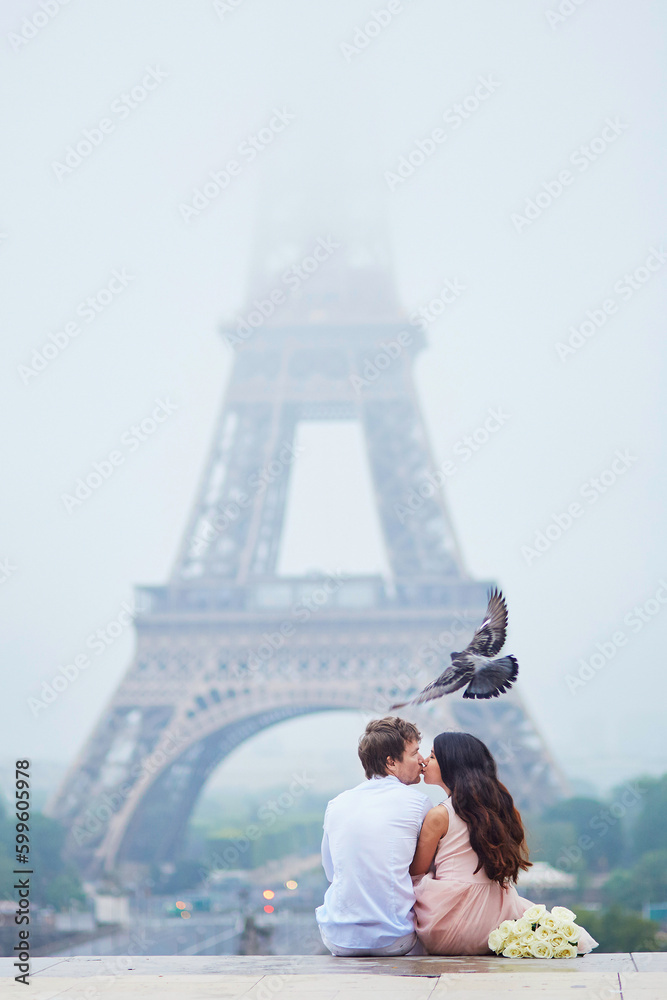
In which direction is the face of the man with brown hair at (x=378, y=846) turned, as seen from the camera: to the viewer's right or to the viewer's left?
to the viewer's right

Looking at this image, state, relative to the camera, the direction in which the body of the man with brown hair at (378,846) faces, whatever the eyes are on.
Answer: away from the camera

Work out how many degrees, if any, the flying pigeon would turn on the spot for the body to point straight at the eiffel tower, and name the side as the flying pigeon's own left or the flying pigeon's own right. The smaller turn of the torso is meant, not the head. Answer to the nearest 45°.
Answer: approximately 45° to the flying pigeon's own right

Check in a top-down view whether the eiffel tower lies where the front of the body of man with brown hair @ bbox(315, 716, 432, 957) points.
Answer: yes

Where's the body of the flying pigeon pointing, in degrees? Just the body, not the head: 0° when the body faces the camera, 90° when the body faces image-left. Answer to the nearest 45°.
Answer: approximately 135°
